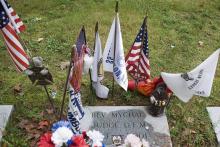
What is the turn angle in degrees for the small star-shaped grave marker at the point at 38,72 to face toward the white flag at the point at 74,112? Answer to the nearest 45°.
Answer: approximately 45° to its left

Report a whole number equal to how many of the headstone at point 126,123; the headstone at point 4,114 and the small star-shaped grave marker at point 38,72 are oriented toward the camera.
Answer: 3

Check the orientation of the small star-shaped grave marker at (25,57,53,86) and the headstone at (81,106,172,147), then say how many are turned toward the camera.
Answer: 2

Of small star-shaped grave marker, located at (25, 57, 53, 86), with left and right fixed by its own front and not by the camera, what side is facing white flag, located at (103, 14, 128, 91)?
left

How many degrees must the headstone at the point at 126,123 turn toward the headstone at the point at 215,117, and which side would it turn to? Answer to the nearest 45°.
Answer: approximately 90° to its left

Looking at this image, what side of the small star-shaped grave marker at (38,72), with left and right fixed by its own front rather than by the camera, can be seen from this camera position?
front

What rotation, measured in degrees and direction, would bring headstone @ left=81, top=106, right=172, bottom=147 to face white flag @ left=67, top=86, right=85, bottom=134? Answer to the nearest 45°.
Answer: approximately 45° to its right

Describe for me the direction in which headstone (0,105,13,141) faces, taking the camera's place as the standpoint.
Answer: facing the viewer

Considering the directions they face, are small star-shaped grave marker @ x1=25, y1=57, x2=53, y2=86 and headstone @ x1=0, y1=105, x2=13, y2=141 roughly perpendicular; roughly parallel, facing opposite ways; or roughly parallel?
roughly parallel

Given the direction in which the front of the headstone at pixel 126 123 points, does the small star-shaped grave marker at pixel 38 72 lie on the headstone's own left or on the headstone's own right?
on the headstone's own right

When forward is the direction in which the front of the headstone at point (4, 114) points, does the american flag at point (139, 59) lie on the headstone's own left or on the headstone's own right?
on the headstone's own left

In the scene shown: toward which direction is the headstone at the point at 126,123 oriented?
toward the camera
